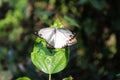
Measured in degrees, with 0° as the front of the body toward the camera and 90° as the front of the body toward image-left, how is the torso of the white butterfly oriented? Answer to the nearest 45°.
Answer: approximately 180°

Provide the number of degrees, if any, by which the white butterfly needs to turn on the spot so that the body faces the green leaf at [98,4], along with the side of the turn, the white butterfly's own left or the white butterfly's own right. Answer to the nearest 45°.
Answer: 0° — it already faces it
